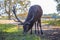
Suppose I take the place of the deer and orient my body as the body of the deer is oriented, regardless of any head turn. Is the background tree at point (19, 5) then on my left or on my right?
on my right

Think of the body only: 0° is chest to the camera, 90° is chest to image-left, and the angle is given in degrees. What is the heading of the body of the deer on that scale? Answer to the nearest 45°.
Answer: approximately 45°
